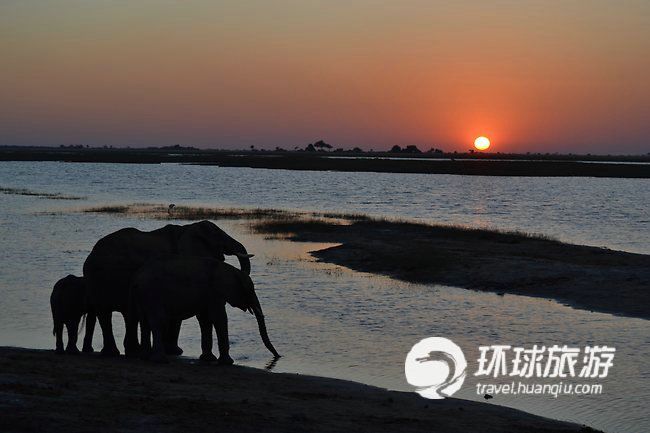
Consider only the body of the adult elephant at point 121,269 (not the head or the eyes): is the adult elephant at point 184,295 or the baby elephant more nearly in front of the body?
the adult elephant

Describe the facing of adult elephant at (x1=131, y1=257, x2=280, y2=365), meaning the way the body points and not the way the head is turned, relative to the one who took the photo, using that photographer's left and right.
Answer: facing to the right of the viewer

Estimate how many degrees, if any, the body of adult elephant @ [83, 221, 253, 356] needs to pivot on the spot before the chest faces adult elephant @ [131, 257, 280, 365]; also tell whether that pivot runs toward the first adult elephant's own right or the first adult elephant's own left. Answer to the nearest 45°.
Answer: approximately 45° to the first adult elephant's own right

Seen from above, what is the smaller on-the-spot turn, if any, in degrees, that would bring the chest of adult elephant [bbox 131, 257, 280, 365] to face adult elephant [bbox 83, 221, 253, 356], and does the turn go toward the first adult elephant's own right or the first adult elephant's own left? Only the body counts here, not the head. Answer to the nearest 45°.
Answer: approximately 135° to the first adult elephant's own left

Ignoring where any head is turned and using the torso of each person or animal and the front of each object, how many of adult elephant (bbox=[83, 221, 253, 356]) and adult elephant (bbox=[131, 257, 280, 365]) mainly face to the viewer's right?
2

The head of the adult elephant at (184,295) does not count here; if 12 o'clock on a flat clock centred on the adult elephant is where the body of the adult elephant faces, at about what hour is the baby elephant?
The baby elephant is roughly at 7 o'clock from the adult elephant.

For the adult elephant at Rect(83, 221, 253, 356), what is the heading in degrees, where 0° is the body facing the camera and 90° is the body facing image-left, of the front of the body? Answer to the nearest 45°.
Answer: approximately 270°

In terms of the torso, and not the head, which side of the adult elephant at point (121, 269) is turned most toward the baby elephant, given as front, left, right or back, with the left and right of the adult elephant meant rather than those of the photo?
back
